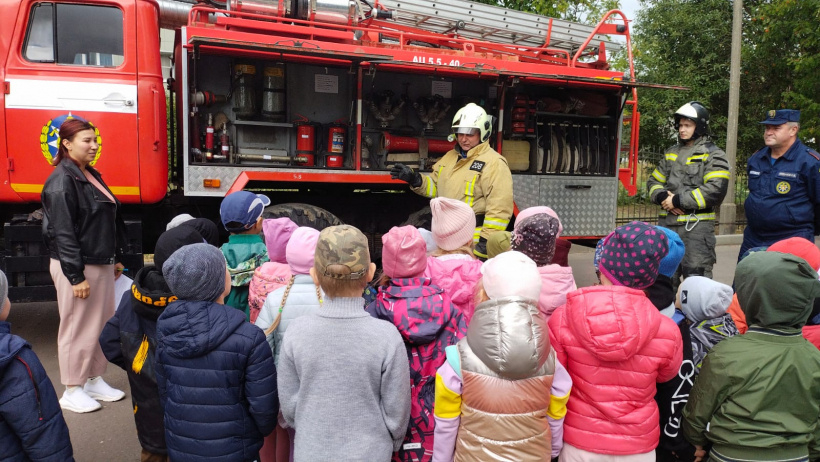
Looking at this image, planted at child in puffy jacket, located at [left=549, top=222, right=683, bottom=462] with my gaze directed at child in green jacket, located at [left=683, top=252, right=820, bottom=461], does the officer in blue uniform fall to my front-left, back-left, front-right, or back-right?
front-left

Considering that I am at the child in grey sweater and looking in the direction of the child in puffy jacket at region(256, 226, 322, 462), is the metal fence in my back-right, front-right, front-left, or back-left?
front-right

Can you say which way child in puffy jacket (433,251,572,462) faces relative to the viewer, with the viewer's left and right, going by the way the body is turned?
facing away from the viewer

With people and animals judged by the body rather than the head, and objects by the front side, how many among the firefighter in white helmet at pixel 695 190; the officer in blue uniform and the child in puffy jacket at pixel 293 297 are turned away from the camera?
1

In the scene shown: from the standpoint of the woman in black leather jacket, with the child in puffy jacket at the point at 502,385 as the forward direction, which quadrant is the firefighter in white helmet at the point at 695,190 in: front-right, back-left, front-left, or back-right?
front-left

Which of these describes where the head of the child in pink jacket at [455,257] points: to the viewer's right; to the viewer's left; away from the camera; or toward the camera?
away from the camera

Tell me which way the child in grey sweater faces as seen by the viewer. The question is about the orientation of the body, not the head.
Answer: away from the camera

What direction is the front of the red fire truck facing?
to the viewer's left

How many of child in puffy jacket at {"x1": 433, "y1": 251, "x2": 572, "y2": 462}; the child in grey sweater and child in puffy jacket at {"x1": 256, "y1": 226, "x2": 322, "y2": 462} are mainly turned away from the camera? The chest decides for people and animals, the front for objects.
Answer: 3

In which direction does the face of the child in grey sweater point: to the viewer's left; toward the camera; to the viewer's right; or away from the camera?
away from the camera

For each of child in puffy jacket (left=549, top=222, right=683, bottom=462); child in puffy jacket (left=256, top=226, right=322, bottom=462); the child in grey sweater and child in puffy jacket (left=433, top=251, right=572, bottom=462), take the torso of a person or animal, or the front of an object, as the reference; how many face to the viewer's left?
0

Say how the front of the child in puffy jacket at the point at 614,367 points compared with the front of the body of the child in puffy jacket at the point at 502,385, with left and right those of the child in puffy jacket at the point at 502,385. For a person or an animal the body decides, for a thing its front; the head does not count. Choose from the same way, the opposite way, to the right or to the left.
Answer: the same way

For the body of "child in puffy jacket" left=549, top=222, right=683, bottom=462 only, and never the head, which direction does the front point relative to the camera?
away from the camera

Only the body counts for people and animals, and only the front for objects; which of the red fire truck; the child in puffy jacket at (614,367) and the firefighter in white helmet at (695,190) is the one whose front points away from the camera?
the child in puffy jacket

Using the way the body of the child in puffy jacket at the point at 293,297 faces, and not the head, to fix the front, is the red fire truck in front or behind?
in front

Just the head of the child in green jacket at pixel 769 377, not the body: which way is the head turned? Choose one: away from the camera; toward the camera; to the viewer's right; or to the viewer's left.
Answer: away from the camera

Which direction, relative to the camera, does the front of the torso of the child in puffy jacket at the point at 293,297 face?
away from the camera

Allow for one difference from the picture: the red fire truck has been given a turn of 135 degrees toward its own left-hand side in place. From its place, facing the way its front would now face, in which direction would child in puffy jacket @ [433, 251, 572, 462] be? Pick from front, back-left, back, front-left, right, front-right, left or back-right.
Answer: front-right
